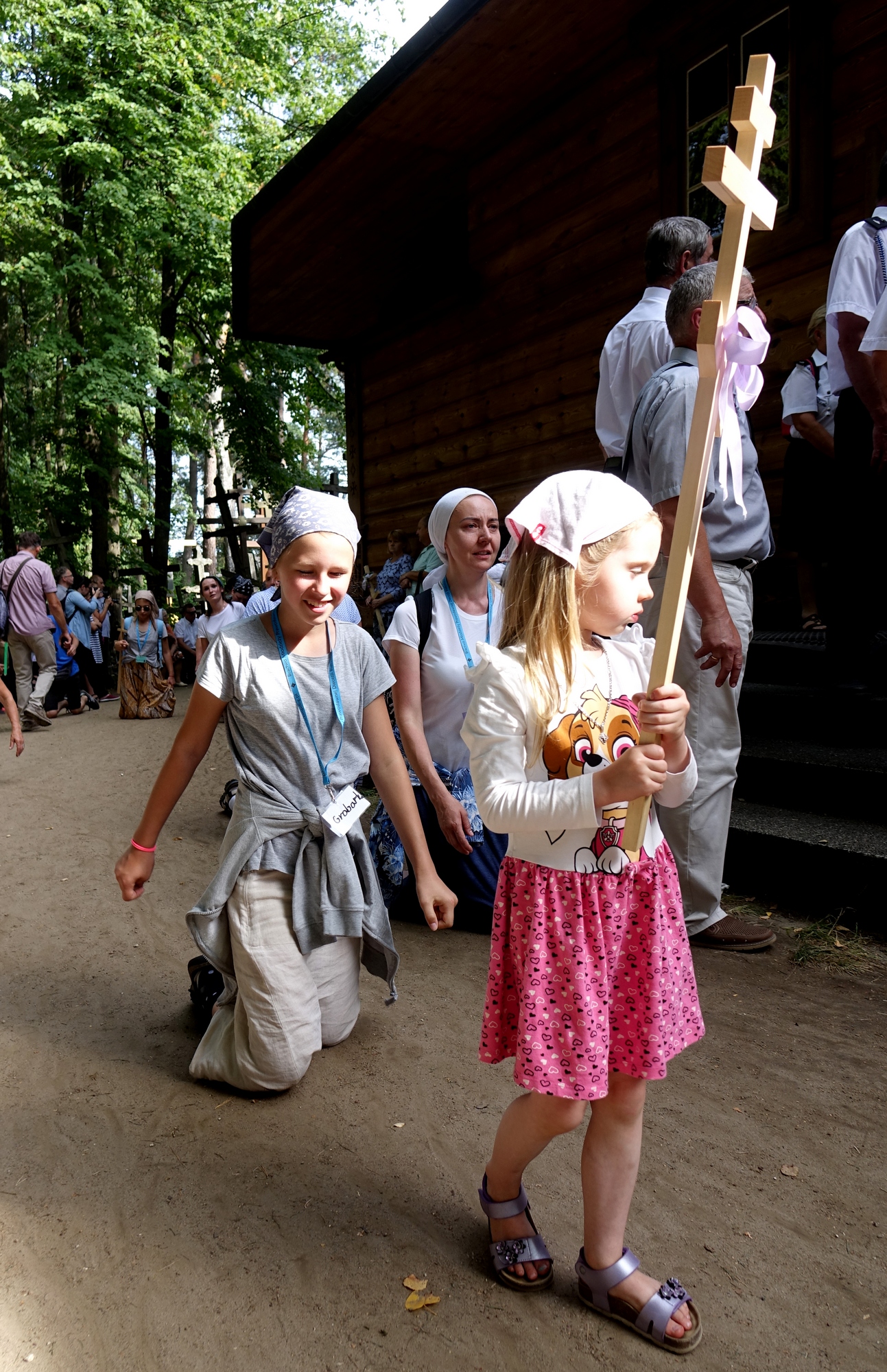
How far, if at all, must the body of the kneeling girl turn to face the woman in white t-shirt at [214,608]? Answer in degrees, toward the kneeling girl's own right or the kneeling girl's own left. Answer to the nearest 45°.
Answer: approximately 135° to the kneeling girl's own left

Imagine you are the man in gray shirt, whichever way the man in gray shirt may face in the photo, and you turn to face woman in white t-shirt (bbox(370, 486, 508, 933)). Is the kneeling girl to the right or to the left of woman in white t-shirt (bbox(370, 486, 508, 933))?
left

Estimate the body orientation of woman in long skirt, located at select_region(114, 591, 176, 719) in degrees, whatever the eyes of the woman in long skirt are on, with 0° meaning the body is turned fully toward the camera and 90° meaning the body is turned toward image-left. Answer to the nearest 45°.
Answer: approximately 0°

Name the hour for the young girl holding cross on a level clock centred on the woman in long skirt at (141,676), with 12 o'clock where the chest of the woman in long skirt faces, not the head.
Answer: The young girl holding cross is roughly at 12 o'clock from the woman in long skirt.

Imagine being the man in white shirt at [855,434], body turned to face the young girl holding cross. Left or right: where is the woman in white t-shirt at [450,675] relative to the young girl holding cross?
right

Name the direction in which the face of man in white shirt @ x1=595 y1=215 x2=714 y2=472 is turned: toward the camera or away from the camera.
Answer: away from the camera

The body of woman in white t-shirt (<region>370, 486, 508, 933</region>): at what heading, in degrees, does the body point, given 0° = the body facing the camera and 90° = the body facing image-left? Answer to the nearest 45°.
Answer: approximately 315°

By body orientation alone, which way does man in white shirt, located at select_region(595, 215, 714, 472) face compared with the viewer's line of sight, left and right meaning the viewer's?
facing away from the viewer and to the right of the viewer
